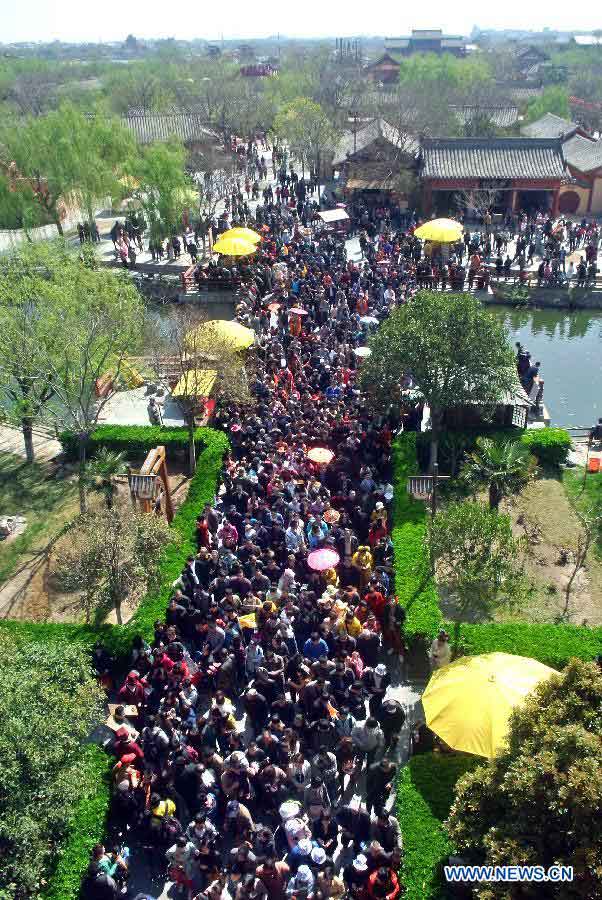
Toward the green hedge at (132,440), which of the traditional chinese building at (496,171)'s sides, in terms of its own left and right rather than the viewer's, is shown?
front

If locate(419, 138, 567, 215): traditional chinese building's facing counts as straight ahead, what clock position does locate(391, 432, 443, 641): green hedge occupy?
The green hedge is roughly at 12 o'clock from the traditional chinese building.

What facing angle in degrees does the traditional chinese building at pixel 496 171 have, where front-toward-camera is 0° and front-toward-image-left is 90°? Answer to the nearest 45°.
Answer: approximately 0°

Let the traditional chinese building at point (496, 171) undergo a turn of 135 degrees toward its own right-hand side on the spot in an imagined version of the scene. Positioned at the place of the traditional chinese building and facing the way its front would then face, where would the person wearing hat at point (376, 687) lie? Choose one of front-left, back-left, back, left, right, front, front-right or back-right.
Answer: back-left

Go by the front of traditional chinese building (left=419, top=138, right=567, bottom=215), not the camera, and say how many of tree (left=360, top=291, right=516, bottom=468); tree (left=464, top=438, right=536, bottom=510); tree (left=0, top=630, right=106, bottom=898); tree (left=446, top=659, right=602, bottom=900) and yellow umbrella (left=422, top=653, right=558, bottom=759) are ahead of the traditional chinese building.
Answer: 5

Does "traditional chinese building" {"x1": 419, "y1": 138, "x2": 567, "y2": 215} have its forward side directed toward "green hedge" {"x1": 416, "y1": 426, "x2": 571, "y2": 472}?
yes

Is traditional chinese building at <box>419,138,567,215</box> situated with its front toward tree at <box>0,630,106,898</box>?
yes

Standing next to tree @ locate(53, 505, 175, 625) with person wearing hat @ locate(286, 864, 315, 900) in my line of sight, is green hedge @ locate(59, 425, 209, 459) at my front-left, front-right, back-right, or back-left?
back-left

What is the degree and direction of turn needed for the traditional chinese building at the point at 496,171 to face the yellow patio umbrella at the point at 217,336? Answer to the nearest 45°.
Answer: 0° — it already faces it

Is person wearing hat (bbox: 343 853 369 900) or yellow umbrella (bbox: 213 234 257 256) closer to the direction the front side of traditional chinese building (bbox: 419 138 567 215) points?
the person wearing hat

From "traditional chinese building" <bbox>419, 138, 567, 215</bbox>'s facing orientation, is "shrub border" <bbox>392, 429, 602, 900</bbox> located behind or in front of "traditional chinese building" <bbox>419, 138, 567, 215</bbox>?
in front

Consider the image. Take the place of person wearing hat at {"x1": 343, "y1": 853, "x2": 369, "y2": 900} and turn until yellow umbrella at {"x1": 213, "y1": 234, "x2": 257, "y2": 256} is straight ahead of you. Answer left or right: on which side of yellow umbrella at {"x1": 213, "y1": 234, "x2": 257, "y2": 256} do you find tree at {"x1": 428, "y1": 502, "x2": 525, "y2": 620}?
right

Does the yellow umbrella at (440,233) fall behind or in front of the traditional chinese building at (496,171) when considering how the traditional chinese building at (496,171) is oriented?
in front

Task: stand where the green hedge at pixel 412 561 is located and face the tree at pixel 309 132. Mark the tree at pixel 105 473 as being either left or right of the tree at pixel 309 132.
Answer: left

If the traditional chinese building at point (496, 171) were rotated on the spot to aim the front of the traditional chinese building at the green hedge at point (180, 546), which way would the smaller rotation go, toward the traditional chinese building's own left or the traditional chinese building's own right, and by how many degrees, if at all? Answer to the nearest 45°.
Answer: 0° — it already faces it

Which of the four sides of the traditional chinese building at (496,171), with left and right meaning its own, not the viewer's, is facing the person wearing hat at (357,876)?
front
